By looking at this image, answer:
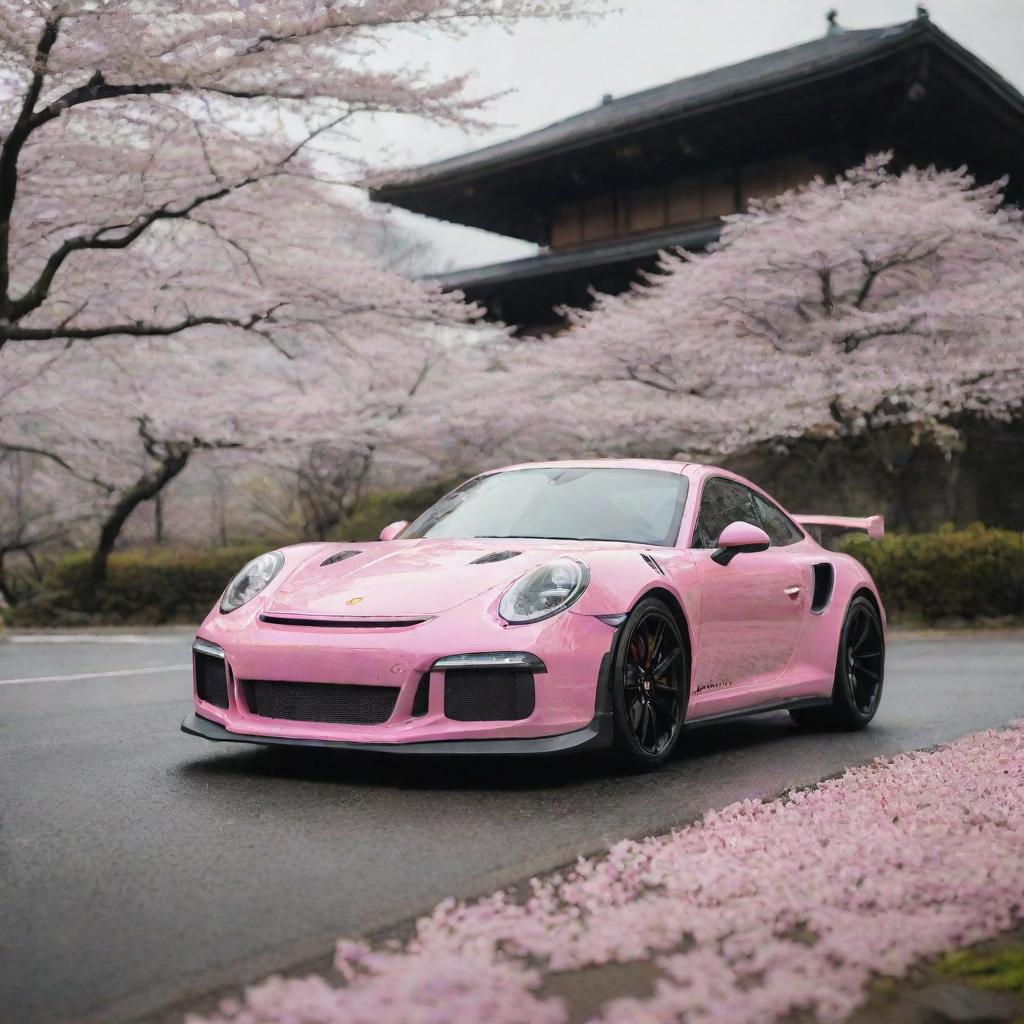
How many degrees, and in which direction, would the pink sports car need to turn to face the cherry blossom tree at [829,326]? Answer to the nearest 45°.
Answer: approximately 135° to its right

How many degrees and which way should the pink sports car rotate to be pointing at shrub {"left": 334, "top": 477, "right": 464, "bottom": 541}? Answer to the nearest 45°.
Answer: approximately 135° to its right

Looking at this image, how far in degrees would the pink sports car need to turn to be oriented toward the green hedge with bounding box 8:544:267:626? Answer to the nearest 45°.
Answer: approximately 135° to its right

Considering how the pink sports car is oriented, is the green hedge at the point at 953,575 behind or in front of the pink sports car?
behind

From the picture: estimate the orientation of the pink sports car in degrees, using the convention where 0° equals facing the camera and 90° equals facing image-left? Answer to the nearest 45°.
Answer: approximately 45°

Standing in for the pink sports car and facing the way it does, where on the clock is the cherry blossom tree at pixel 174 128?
The cherry blossom tree is roughly at 4 o'clock from the pink sports car.

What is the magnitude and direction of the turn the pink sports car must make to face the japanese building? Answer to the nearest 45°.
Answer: approximately 135° to its right
